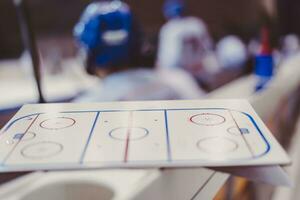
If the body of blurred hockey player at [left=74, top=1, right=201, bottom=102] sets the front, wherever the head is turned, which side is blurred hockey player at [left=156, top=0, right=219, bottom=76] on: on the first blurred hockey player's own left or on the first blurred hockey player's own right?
on the first blurred hockey player's own right

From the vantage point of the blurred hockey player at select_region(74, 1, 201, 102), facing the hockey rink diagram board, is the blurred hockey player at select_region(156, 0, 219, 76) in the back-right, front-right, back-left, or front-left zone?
back-left

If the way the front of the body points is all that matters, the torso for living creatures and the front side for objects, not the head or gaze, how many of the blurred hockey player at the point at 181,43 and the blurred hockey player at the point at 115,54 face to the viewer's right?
0

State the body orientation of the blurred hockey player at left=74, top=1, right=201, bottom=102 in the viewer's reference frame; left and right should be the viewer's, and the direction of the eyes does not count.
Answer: facing away from the viewer and to the left of the viewer
